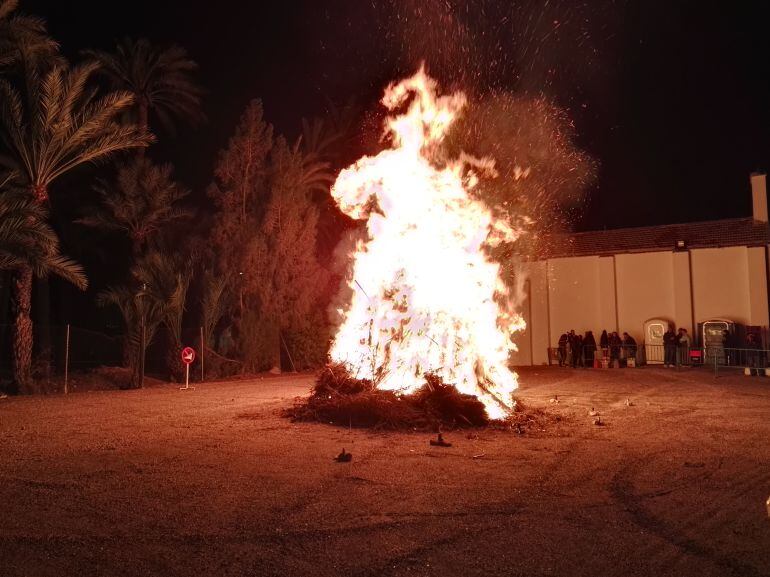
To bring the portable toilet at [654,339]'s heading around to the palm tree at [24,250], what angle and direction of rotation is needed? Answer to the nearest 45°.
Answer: approximately 45° to its right

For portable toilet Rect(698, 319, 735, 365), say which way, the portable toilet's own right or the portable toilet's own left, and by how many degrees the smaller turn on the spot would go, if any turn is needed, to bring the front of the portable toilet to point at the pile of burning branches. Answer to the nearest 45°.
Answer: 0° — it already faces it

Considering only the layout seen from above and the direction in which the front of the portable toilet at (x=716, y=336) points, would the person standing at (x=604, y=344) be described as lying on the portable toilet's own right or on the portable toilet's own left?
on the portable toilet's own right

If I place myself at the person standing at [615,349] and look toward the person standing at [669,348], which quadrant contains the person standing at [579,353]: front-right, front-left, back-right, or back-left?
back-right

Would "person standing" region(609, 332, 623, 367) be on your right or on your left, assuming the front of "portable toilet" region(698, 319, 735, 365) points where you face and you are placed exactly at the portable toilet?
on your right

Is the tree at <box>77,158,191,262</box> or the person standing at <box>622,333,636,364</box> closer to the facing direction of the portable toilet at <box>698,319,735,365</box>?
the tree

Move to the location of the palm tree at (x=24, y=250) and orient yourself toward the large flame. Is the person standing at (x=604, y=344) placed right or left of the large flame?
left

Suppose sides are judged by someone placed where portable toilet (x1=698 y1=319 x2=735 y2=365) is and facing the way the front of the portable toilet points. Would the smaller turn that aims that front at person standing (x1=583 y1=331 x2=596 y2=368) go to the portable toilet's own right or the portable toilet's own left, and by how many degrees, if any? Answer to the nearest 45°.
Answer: approximately 90° to the portable toilet's own right

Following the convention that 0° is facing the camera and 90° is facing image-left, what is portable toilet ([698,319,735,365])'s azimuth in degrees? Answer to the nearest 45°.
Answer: approximately 0°

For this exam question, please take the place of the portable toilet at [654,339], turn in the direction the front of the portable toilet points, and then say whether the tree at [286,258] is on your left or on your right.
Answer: on your right

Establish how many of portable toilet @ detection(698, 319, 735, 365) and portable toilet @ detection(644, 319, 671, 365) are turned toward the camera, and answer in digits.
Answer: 2

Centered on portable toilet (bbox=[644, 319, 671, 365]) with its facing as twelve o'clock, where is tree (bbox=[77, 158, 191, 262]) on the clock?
The tree is roughly at 2 o'clock from the portable toilet.
